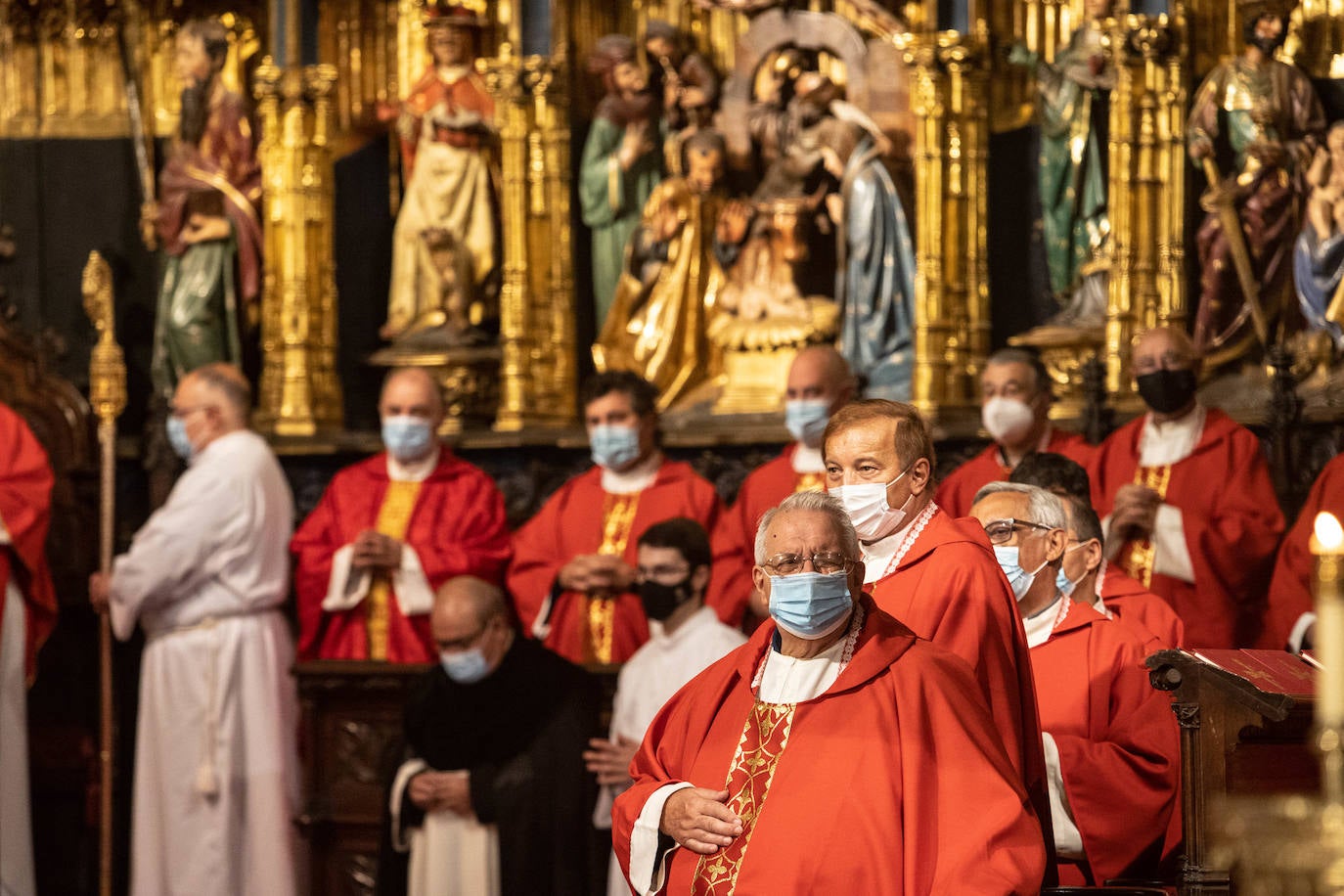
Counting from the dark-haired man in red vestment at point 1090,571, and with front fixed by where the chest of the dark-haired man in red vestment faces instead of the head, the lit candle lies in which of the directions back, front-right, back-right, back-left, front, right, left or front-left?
left

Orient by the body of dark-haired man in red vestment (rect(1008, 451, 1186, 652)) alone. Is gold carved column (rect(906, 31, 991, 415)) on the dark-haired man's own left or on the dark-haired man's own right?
on the dark-haired man's own right

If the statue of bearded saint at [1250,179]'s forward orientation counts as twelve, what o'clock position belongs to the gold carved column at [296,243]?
The gold carved column is roughly at 3 o'clock from the statue of bearded saint.

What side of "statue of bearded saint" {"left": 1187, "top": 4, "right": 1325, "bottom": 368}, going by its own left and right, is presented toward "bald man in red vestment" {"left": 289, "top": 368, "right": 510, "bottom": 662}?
right

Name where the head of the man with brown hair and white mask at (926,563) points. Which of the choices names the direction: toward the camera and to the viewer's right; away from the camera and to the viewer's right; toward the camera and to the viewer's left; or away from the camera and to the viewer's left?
toward the camera and to the viewer's left

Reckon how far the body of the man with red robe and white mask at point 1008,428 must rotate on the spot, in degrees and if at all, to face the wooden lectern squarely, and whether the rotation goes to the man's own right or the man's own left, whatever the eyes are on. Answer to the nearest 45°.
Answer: approximately 45° to the man's own left

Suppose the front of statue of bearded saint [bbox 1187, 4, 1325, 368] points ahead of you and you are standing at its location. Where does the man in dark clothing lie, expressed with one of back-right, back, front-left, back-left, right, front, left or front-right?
front-right

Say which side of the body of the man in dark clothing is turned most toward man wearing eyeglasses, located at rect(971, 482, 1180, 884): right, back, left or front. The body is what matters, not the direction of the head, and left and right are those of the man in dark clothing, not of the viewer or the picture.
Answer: left

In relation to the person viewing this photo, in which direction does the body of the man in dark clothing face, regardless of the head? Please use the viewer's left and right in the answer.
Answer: facing the viewer and to the left of the viewer

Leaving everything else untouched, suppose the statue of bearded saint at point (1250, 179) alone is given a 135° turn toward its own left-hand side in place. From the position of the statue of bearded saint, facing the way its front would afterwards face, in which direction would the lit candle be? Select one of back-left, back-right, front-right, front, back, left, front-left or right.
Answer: back-right

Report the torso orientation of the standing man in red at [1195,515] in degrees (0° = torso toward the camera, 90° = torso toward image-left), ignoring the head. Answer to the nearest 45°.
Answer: approximately 45°

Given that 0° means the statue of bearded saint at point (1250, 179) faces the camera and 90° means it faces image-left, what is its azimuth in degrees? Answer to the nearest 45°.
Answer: approximately 0°

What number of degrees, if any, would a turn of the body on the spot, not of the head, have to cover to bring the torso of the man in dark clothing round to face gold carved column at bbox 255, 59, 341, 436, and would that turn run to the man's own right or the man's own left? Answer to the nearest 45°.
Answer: approximately 135° to the man's own right
